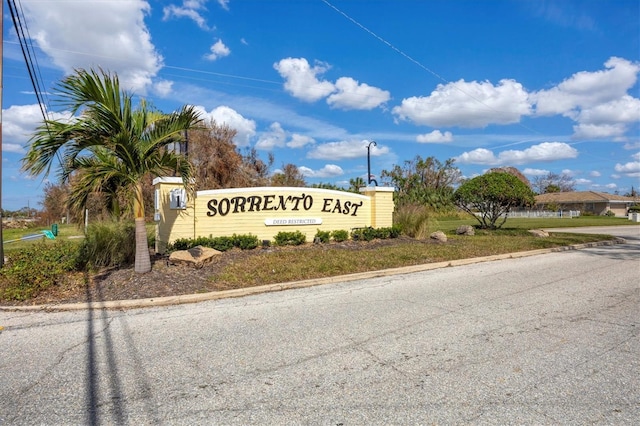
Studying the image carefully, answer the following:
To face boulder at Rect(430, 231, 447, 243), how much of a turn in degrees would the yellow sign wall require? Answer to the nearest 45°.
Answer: approximately 45° to its left

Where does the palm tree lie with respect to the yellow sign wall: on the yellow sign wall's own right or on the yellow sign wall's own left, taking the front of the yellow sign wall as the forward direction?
on the yellow sign wall's own right

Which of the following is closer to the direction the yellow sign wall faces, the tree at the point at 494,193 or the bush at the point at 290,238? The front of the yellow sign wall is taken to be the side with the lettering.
the bush

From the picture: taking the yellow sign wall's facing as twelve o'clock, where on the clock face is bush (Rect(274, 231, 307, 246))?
The bush is roughly at 11 o'clock from the yellow sign wall.

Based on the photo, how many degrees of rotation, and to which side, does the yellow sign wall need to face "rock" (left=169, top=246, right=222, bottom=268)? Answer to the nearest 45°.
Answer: approximately 45° to its right

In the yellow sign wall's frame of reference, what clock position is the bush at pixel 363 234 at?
The bush is roughly at 10 o'clock from the yellow sign wall.

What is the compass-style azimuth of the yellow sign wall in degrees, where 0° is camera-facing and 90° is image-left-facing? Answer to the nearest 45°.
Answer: approximately 315°

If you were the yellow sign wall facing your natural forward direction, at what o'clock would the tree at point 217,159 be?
The tree is roughly at 7 o'clock from the yellow sign wall.

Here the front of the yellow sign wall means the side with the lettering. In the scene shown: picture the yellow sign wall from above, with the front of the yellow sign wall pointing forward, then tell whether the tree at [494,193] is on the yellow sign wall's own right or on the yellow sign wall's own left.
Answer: on the yellow sign wall's own left

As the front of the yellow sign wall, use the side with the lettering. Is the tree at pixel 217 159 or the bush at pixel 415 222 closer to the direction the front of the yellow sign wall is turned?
the bush

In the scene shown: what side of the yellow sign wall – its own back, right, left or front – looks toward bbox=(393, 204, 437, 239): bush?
left

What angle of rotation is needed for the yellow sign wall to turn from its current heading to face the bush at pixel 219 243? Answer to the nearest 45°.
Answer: approximately 90° to its right

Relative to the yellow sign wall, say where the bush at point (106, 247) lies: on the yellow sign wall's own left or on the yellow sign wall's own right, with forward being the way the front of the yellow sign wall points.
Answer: on the yellow sign wall's own right

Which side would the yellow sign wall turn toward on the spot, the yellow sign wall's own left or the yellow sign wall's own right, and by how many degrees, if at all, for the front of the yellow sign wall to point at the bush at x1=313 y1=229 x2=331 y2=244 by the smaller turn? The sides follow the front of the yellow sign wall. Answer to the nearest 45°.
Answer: approximately 45° to the yellow sign wall's own left
